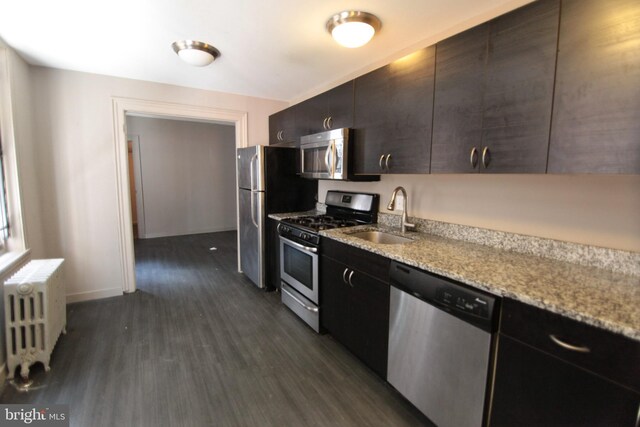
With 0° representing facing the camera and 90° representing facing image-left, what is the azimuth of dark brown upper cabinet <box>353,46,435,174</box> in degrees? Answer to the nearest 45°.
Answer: approximately 45°
